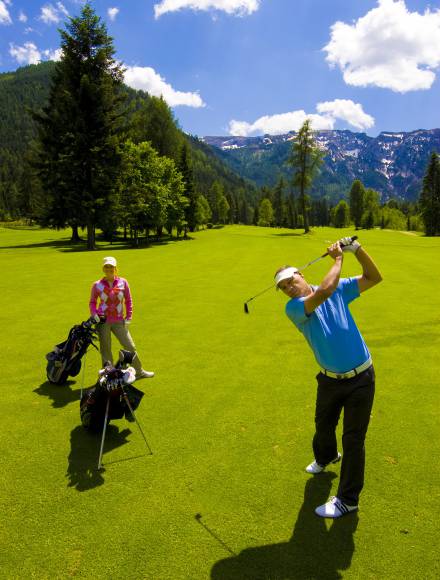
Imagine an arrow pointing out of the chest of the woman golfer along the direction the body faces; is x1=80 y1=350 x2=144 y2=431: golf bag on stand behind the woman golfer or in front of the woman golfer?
in front

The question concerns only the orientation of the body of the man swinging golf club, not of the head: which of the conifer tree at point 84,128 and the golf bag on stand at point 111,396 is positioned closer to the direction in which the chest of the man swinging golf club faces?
the golf bag on stand

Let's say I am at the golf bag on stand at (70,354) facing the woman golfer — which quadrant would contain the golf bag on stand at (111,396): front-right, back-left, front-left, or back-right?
front-right

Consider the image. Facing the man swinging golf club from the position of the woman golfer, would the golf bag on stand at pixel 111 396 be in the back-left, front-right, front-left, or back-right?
front-right

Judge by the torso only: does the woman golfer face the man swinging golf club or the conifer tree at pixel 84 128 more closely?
the man swinging golf club

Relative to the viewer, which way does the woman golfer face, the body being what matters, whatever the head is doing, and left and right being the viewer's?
facing the viewer

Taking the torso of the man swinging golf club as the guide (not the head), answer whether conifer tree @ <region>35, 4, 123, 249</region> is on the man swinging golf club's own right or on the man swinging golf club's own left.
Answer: on the man swinging golf club's own right

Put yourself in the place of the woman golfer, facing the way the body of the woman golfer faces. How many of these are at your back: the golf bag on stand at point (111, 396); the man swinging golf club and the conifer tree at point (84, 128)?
1

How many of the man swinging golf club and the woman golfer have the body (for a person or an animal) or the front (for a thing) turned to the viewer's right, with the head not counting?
0
